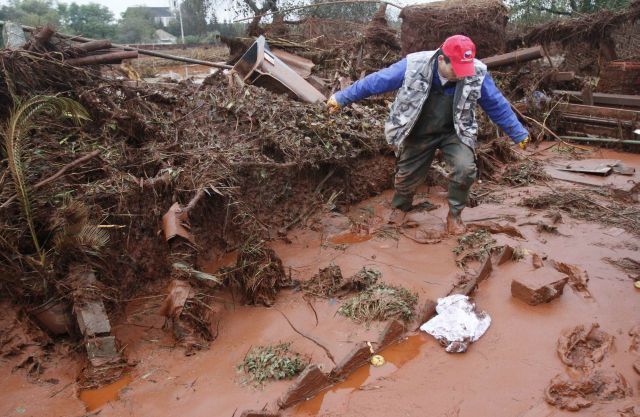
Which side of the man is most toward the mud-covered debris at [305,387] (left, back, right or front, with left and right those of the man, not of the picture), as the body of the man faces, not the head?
front

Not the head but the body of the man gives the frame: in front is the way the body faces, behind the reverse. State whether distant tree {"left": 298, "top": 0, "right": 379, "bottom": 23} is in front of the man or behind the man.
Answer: behind

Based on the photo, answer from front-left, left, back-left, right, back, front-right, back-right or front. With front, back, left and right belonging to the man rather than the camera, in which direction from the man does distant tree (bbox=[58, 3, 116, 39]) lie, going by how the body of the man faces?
back-right

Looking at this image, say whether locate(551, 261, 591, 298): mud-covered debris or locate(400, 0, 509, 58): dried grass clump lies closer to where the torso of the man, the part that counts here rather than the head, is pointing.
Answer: the mud-covered debris

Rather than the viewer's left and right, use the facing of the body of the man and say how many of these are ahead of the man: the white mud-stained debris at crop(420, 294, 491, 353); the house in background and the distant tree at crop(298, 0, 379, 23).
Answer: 1

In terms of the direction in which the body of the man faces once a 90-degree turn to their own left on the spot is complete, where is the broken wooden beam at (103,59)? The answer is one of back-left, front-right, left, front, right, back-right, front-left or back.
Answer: back

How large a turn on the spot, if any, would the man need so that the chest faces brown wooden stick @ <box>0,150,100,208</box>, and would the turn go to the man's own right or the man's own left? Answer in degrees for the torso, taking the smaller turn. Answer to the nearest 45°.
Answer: approximately 45° to the man's own right

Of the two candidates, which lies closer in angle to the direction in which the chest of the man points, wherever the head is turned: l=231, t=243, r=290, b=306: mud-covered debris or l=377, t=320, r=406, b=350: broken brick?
the broken brick

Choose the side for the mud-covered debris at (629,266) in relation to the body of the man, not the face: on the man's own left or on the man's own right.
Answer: on the man's own left

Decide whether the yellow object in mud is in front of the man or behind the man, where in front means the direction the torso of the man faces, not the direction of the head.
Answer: in front

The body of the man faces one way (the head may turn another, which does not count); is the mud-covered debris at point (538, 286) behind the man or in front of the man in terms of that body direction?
in front

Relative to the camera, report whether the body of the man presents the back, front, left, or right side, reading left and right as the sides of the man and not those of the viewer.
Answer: front

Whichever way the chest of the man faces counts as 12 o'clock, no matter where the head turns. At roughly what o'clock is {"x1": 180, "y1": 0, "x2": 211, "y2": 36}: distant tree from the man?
The distant tree is roughly at 5 o'clock from the man.

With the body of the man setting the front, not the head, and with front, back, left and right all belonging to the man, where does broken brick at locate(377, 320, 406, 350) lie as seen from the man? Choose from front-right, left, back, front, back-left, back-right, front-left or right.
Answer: front

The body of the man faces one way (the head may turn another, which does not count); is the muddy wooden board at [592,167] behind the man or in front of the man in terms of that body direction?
behind

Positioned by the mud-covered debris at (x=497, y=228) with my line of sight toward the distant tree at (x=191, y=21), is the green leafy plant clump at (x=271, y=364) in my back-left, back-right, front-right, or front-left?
back-left
